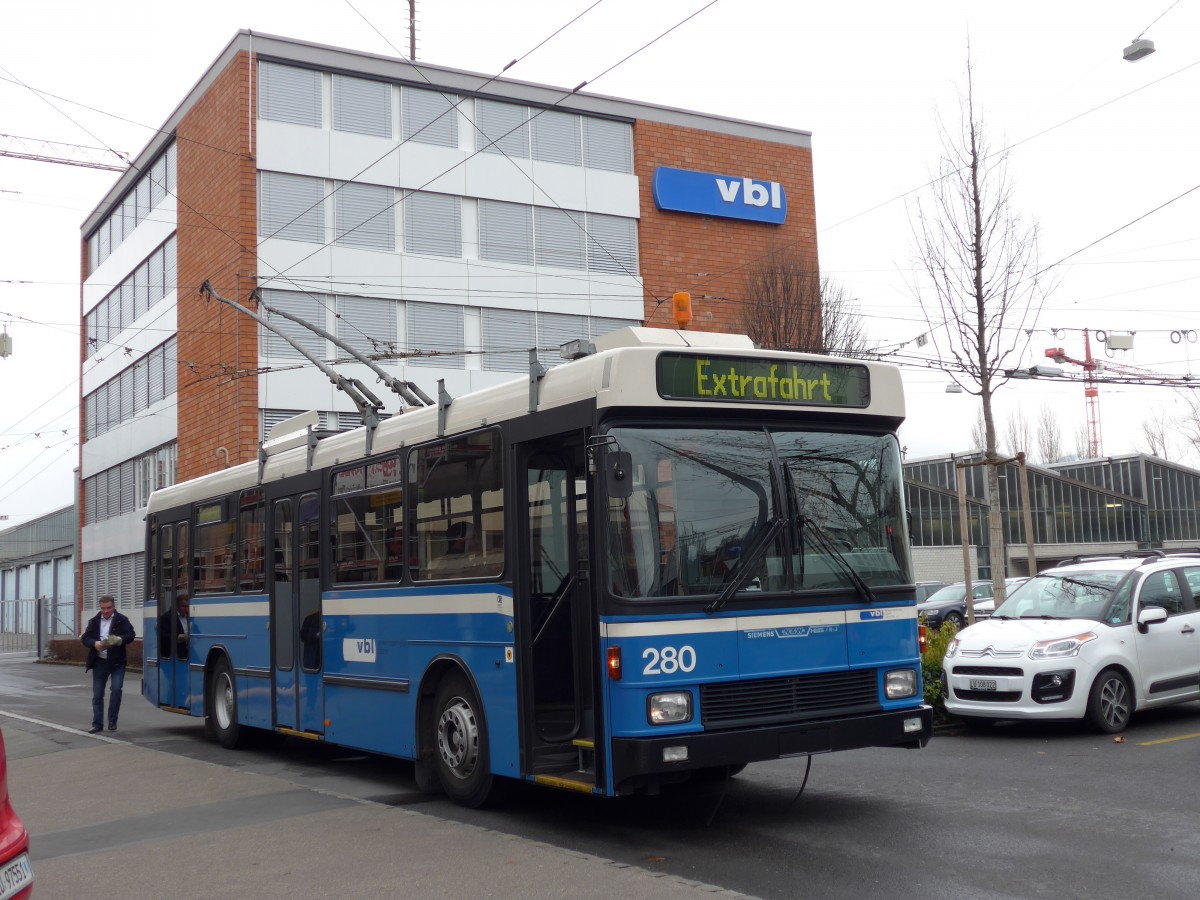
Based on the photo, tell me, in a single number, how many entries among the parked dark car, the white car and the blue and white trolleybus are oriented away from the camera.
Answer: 0

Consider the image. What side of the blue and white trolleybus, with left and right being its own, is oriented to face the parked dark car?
left

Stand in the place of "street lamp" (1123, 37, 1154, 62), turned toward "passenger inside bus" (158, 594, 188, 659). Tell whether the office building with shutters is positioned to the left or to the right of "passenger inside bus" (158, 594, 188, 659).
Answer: right

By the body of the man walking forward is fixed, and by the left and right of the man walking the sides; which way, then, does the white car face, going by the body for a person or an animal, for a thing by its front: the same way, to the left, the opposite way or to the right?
to the right

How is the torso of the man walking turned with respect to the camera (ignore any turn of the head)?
toward the camera

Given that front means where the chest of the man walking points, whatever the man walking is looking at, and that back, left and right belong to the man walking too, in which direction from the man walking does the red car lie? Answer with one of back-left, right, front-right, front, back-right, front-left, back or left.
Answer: front

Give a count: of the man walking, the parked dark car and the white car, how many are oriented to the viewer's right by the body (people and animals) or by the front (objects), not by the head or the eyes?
0

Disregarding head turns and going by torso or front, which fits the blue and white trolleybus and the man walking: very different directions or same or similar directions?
same or similar directions

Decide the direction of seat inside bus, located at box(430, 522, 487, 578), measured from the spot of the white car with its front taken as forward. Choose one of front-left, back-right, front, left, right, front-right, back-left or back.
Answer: front

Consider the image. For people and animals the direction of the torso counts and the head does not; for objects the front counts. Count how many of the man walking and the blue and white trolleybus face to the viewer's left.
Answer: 0

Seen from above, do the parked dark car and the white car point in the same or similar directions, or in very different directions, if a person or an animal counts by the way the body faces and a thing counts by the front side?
same or similar directions

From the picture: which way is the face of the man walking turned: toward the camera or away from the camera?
toward the camera

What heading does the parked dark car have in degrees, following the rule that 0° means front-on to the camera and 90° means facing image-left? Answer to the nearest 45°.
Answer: approximately 45°

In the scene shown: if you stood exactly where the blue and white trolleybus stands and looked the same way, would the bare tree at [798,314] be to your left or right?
on your left

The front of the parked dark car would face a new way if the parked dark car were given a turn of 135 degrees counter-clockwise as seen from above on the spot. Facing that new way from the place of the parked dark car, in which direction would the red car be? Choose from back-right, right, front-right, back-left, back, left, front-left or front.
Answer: right
